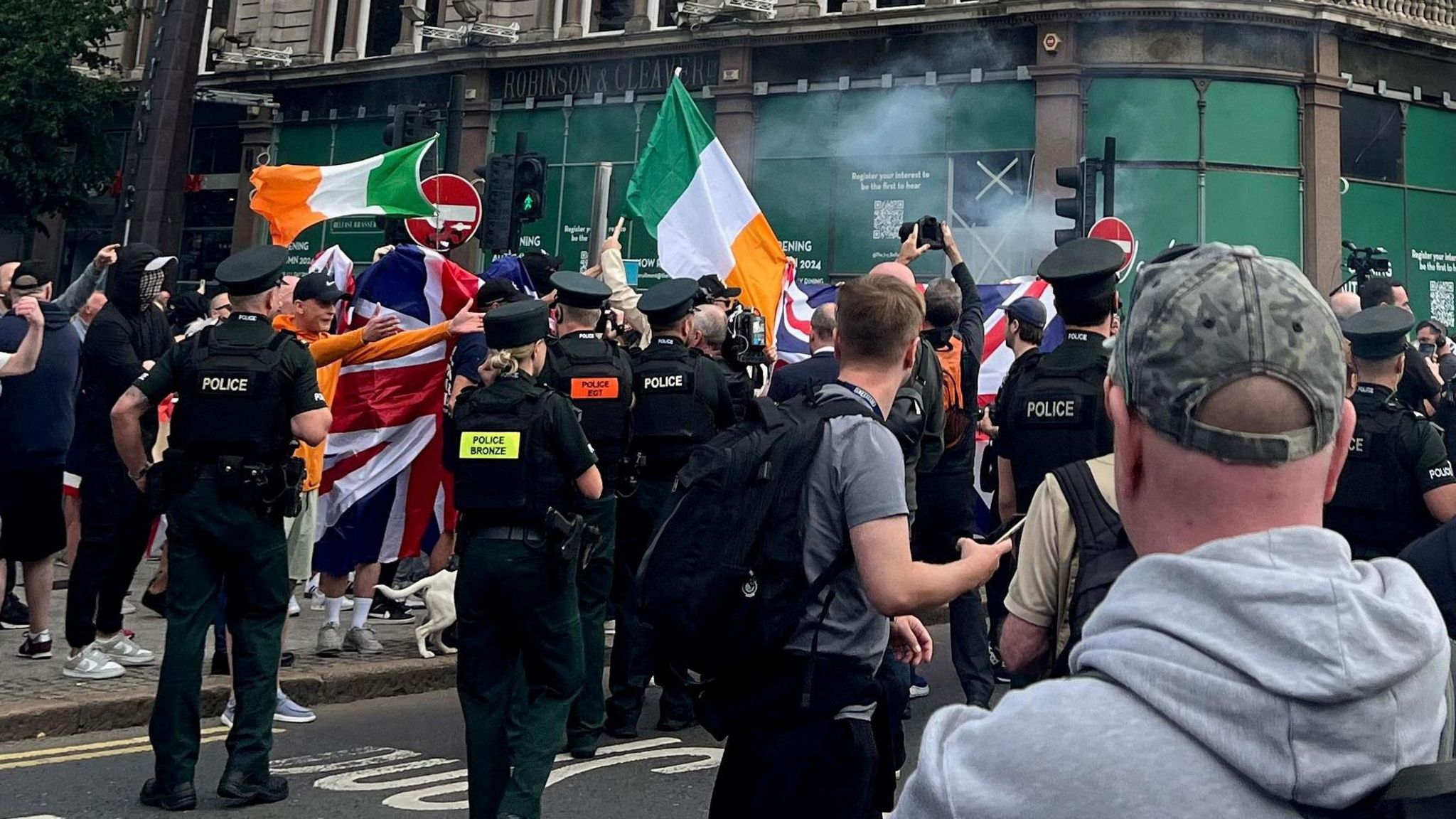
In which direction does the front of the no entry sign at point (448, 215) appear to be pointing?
toward the camera

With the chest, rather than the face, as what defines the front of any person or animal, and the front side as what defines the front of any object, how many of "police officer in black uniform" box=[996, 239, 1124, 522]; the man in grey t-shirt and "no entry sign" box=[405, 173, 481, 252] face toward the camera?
1

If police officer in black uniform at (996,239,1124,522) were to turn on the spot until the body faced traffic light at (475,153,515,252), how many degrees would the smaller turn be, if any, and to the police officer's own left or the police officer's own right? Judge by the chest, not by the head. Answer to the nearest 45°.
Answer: approximately 90° to the police officer's own left

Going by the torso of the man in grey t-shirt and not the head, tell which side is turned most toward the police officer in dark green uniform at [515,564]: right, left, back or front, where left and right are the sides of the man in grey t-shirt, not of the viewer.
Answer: left

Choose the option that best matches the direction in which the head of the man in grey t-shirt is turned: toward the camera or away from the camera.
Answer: away from the camera

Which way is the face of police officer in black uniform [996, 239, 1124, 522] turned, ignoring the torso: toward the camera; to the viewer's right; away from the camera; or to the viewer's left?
away from the camera

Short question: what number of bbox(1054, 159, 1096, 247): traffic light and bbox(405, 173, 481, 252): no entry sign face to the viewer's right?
0

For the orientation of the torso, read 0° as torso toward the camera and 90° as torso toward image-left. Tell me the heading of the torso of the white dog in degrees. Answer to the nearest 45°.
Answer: approximately 270°

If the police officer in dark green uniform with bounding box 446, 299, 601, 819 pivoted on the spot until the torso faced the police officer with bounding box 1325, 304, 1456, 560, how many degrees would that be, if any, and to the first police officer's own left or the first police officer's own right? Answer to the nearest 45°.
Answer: approximately 45° to the first police officer's own right

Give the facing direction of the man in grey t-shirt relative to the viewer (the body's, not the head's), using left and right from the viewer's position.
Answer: facing away from the viewer and to the right of the viewer

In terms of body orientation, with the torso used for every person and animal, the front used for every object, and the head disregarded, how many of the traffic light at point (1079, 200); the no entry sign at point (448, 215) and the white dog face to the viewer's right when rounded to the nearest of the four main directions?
1
